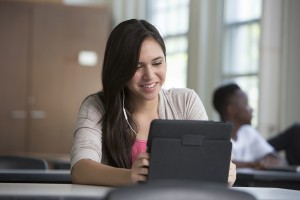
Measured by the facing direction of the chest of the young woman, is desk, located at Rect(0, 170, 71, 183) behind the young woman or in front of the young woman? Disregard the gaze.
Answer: behind

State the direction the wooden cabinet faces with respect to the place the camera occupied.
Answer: facing the viewer

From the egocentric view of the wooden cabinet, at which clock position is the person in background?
The person in background is roughly at 11 o'clock from the wooden cabinet.

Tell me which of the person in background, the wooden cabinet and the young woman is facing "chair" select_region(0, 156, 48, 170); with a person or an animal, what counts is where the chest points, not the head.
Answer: the wooden cabinet

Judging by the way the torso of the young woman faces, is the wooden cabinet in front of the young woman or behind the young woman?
behind

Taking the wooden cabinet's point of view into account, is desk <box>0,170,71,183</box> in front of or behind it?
in front

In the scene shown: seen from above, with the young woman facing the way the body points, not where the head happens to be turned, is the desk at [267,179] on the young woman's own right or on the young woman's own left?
on the young woman's own left

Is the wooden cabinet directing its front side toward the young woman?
yes
